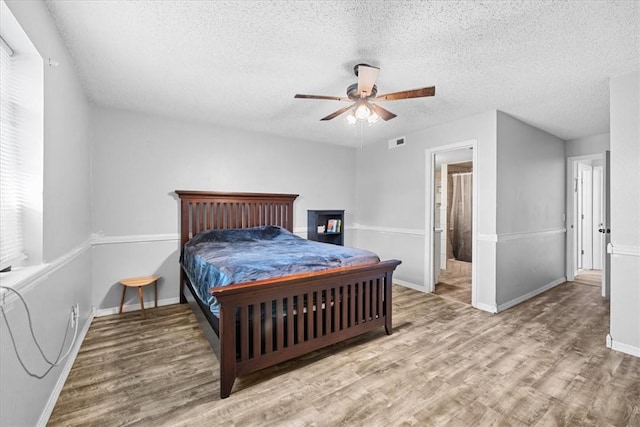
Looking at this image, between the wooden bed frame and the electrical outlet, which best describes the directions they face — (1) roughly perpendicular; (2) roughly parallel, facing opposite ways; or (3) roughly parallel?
roughly perpendicular

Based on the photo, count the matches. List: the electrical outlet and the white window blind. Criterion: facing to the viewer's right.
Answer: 2

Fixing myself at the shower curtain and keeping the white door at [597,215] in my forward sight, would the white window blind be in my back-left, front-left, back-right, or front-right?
back-right

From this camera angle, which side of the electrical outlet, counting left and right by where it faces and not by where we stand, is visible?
right

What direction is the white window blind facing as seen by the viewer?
to the viewer's right

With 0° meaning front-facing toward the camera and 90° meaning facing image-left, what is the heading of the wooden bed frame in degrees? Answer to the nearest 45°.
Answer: approximately 315°
